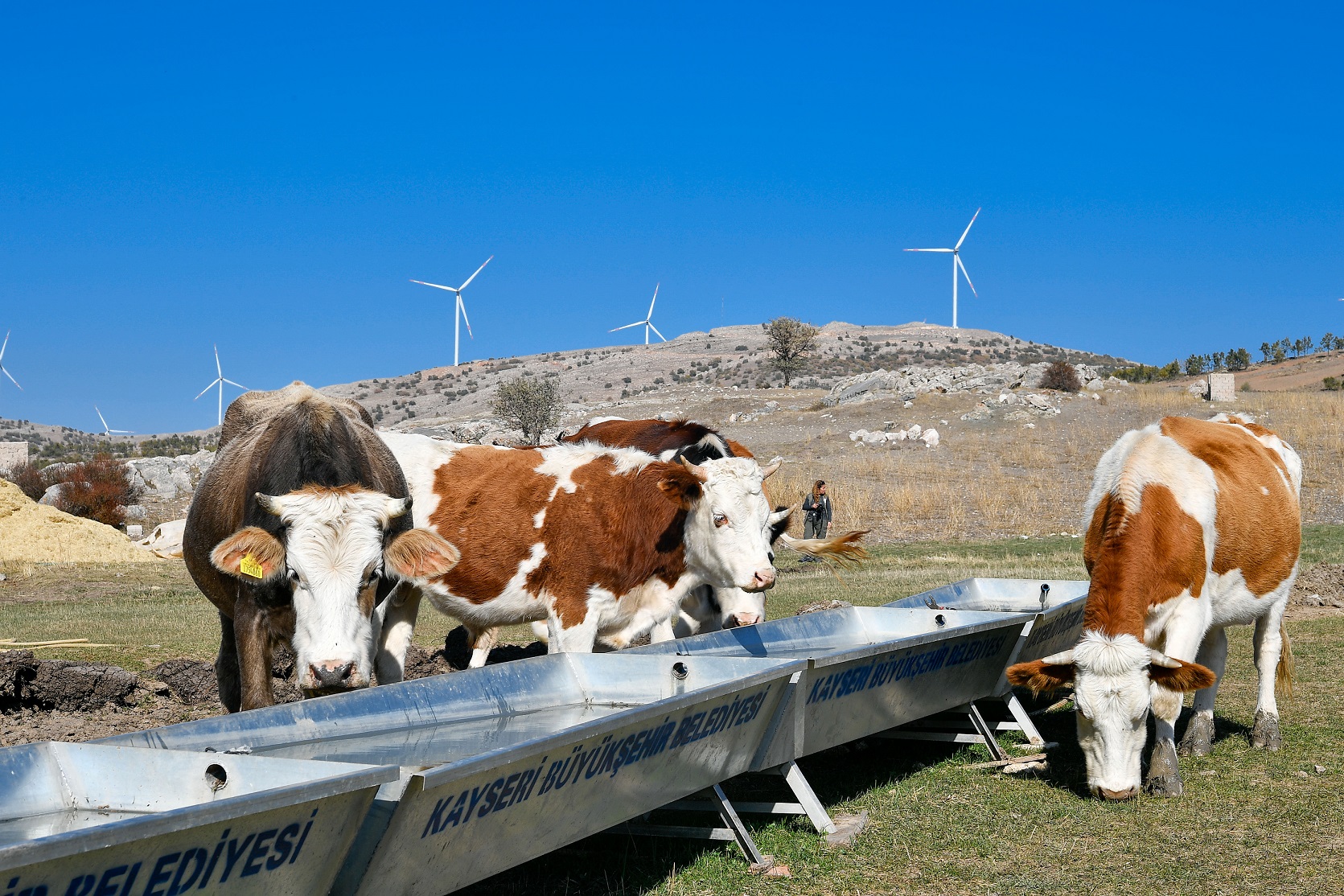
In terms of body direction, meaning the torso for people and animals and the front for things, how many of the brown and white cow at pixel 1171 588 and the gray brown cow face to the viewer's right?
0

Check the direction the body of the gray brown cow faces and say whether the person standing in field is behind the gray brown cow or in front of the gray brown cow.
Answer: behind

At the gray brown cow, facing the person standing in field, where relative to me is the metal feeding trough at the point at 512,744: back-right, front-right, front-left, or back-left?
back-right

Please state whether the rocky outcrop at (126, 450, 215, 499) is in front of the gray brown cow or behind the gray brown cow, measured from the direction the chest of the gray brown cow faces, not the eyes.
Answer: behind

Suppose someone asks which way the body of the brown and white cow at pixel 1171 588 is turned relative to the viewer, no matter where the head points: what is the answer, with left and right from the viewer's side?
facing the viewer and to the left of the viewer

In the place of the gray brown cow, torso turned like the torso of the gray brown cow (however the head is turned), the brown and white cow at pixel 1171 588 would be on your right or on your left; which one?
on your left

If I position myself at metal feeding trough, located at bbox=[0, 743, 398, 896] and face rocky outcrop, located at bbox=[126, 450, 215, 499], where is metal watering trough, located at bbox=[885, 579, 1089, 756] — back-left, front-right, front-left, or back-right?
front-right

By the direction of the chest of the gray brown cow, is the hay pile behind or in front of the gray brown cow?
behind

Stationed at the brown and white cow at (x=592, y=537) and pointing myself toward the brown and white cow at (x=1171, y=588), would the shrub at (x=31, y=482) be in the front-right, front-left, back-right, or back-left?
back-left

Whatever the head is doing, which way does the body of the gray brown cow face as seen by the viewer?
toward the camera

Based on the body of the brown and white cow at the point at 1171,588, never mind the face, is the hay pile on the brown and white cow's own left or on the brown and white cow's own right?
on the brown and white cow's own right

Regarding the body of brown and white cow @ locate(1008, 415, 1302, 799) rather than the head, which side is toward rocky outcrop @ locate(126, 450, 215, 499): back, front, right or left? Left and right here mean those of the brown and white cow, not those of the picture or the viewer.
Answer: right
